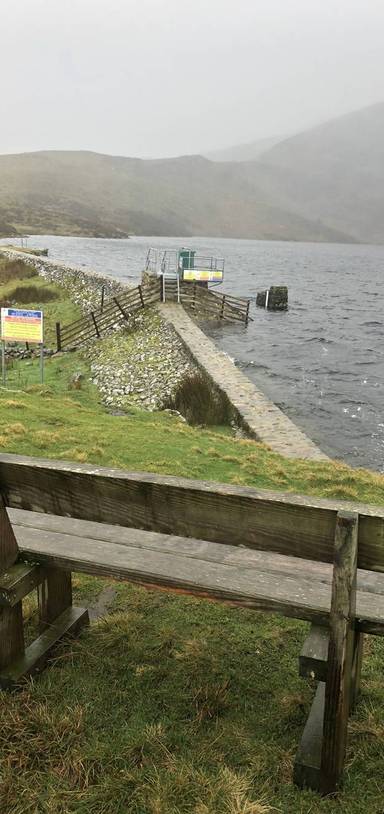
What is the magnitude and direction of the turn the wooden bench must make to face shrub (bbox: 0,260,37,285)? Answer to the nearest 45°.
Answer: approximately 45° to its left

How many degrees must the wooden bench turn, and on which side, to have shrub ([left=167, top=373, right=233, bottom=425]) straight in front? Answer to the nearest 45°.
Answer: approximately 45° to its left

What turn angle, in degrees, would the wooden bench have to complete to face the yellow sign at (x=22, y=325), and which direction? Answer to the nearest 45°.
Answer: approximately 45° to its left

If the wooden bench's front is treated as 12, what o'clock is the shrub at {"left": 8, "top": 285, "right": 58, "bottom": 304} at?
The shrub is roughly at 10 o'clock from the wooden bench.

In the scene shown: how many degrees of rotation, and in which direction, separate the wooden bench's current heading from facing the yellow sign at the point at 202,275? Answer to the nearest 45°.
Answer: approximately 45° to its left

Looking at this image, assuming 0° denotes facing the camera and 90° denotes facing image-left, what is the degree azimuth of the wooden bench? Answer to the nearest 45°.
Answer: approximately 225°

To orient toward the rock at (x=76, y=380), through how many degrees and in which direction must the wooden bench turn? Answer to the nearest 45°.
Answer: approximately 45° to its left
